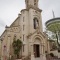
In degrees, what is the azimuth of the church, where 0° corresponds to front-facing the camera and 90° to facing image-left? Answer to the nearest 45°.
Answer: approximately 315°

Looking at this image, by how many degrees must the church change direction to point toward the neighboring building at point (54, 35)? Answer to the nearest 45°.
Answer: approximately 90° to its left
